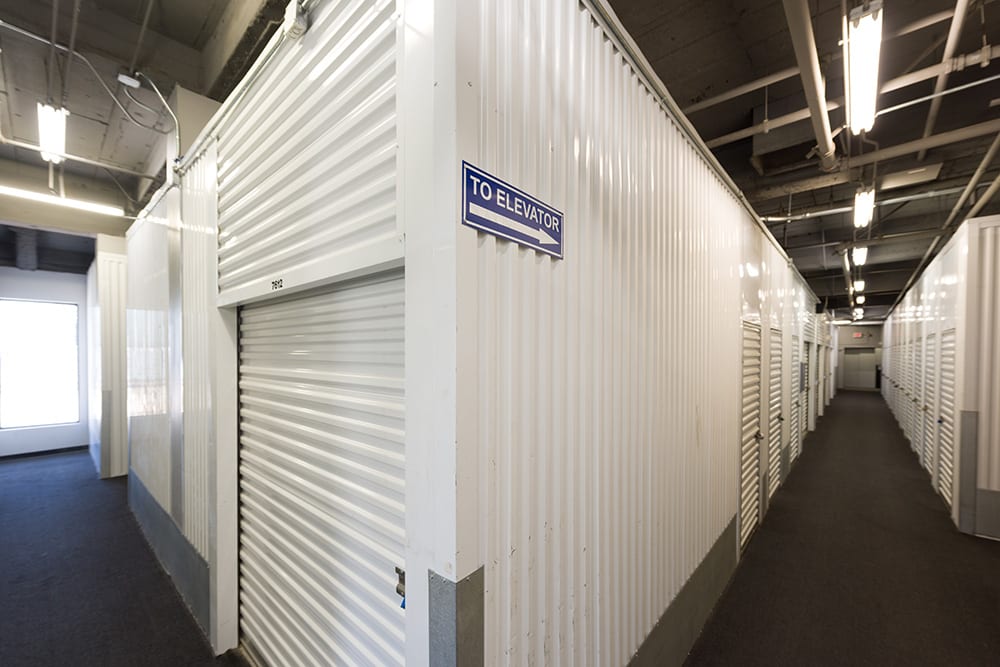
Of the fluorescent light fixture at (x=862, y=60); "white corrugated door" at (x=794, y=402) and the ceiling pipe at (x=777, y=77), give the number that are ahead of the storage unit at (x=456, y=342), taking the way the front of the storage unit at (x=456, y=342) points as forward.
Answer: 0

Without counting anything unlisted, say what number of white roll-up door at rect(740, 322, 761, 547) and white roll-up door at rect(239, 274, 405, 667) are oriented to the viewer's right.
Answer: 1

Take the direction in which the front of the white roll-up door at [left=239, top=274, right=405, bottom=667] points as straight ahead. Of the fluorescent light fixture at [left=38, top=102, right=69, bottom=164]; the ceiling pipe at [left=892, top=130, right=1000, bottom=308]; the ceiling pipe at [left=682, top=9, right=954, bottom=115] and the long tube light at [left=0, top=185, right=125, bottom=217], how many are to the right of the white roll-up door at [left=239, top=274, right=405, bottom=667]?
2

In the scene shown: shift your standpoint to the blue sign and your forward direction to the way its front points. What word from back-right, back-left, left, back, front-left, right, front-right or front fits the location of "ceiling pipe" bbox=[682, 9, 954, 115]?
left

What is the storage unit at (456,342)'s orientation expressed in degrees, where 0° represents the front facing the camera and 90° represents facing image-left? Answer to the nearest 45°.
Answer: approximately 45°

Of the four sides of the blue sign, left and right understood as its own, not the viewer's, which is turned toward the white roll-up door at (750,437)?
left

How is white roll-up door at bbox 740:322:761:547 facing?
to the viewer's right

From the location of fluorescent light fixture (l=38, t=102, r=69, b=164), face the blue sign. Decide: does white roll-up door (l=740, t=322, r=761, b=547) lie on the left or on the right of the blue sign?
left

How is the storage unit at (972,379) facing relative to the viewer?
to the viewer's left

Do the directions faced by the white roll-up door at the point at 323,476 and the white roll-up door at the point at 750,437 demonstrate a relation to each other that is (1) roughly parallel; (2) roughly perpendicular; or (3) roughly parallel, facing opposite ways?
roughly perpendicular

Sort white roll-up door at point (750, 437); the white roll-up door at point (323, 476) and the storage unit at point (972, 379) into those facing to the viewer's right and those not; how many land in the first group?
1

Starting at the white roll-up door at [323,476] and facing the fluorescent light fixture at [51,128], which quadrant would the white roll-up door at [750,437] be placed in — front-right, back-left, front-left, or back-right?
back-right

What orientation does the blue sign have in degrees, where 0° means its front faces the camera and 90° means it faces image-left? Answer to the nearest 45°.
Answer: approximately 315°

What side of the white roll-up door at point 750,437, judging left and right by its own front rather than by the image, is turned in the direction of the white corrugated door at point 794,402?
left

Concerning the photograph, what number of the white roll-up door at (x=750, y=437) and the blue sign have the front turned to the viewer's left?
0

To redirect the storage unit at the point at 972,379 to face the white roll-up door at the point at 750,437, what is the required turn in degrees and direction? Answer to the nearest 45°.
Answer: approximately 45° to its left

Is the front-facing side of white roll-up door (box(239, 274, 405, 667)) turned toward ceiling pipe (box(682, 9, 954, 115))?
no
